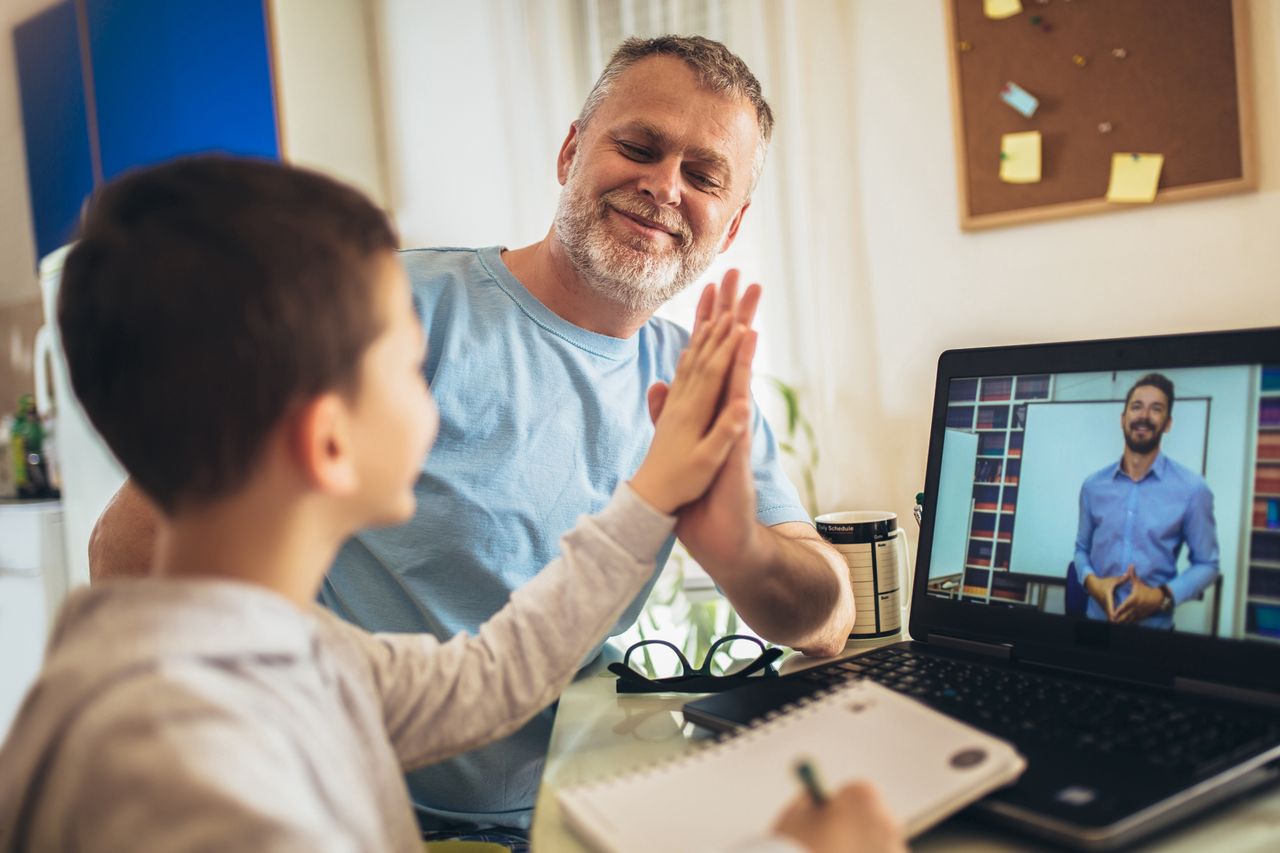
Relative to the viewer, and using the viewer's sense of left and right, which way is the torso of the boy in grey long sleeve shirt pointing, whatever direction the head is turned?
facing away from the viewer and to the right of the viewer

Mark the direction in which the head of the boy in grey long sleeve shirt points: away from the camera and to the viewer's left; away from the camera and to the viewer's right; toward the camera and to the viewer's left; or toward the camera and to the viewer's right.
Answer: away from the camera and to the viewer's right

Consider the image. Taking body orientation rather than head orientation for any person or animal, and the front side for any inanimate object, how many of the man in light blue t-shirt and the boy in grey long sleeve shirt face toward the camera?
1

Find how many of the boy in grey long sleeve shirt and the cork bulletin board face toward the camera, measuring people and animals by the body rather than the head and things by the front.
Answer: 1

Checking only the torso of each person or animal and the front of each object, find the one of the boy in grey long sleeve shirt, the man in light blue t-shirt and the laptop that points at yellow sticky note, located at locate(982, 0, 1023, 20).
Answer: the boy in grey long sleeve shirt

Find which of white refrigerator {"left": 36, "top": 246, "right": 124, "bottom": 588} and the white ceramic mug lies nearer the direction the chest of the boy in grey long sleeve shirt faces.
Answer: the white ceramic mug

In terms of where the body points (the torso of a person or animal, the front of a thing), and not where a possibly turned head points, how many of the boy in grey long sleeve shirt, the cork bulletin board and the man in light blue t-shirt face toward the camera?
2

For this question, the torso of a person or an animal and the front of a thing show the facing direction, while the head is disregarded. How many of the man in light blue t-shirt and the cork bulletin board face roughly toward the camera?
2

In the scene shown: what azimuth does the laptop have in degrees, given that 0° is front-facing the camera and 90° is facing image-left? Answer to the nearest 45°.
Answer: approximately 45°
